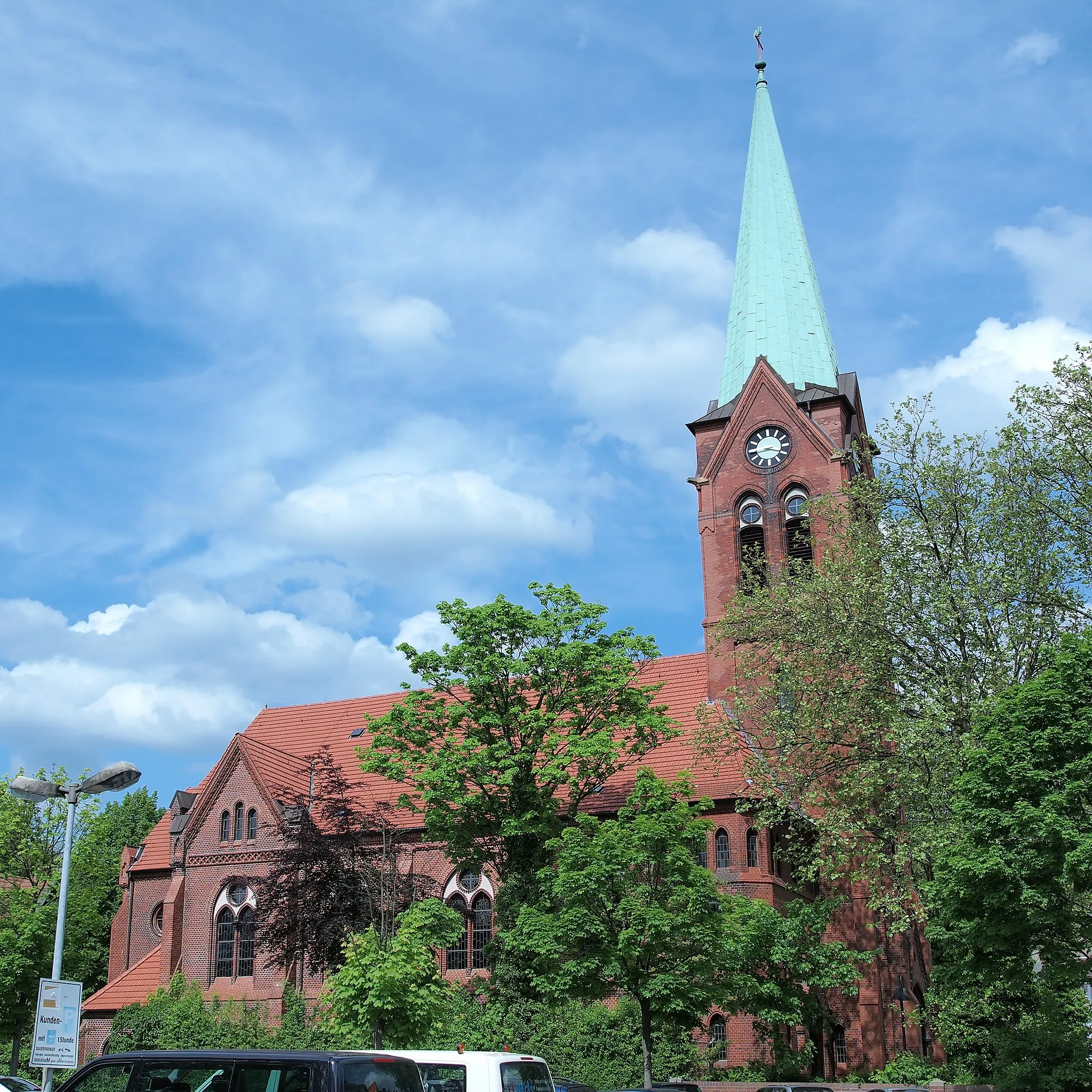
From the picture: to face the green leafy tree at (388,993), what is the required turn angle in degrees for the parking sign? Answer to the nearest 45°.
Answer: approximately 135° to its left

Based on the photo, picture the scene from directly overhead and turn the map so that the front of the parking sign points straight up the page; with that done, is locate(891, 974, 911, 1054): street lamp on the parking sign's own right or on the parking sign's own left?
on the parking sign's own left

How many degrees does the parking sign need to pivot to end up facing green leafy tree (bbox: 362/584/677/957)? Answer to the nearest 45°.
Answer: approximately 135° to its left

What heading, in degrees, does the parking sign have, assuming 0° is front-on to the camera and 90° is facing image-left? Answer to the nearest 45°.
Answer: approximately 0°
